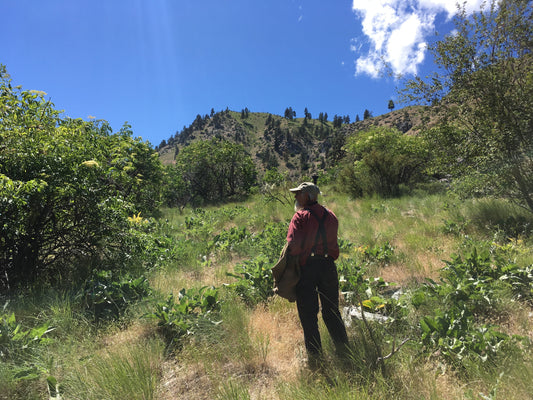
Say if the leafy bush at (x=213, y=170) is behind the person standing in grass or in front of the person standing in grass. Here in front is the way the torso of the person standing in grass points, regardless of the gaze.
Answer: in front

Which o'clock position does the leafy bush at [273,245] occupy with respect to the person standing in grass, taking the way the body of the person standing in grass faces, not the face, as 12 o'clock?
The leafy bush is roughly at 1 o'clock from the person standing in grass.

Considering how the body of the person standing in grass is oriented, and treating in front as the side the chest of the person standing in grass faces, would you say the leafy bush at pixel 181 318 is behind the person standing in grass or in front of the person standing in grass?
in front

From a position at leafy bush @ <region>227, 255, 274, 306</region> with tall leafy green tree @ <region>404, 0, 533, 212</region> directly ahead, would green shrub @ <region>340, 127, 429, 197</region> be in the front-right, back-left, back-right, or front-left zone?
front-left

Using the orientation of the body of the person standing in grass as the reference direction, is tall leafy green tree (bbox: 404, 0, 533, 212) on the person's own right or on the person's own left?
on the person's own right

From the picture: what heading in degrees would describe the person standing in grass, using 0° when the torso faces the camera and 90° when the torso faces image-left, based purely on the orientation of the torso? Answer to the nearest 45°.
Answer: approximately 135°

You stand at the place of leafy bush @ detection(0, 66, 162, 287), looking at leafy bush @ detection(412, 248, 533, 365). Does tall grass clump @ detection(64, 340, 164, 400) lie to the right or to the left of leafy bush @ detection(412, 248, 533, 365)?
right
